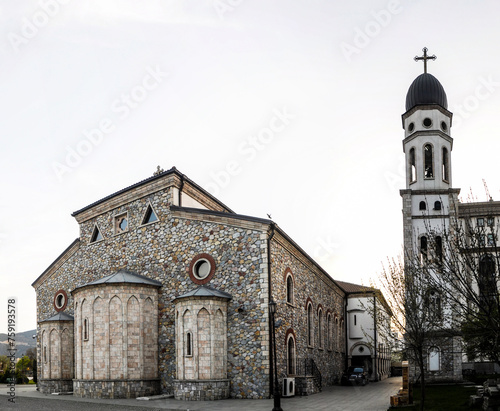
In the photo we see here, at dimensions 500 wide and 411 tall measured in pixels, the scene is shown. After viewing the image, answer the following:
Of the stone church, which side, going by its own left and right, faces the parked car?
front

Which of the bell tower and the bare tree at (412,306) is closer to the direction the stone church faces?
the bell tower

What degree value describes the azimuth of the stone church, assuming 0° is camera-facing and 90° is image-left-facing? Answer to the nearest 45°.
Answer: approximately 225°

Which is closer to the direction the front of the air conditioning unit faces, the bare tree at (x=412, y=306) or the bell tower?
the bare tree

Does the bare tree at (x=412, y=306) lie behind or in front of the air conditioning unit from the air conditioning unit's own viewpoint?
in front

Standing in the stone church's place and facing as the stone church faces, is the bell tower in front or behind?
in front

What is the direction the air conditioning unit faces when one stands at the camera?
facing the viewer and to the right of the viewer

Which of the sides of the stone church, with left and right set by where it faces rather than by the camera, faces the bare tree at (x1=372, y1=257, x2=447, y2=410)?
right

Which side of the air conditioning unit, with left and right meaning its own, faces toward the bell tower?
left
